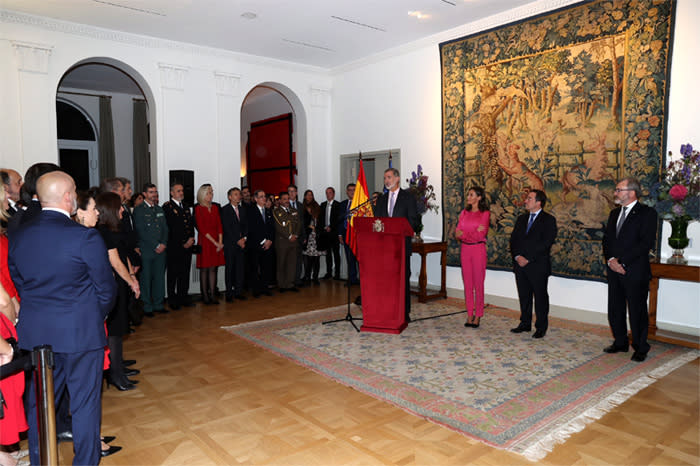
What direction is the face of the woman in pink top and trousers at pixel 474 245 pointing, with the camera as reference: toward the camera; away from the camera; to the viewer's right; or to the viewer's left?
to the viewer's left

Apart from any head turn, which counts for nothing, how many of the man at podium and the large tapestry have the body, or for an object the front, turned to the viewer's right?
0

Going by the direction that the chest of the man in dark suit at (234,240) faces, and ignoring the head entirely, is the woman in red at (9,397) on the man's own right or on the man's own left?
on the man's own right

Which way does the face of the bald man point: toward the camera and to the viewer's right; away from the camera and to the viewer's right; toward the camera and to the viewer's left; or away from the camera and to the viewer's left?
away from the camera and to the viewer's right

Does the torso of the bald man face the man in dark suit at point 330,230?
yes

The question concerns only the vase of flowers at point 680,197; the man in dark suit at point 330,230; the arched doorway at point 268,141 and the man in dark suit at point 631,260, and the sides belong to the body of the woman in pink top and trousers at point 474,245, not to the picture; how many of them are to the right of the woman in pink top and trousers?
2

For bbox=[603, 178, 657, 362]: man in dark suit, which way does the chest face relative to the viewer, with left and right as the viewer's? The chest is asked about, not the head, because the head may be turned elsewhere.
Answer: facing the viewer and to the left of the viewer

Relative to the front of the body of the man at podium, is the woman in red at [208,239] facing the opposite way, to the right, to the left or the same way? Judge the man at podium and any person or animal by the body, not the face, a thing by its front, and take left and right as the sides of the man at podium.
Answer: to the left

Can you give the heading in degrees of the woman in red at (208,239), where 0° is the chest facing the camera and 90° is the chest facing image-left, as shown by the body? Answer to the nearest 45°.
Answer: approximately 315°

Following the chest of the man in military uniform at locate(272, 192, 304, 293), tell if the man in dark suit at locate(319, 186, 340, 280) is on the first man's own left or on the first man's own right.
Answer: on the first man's own left
